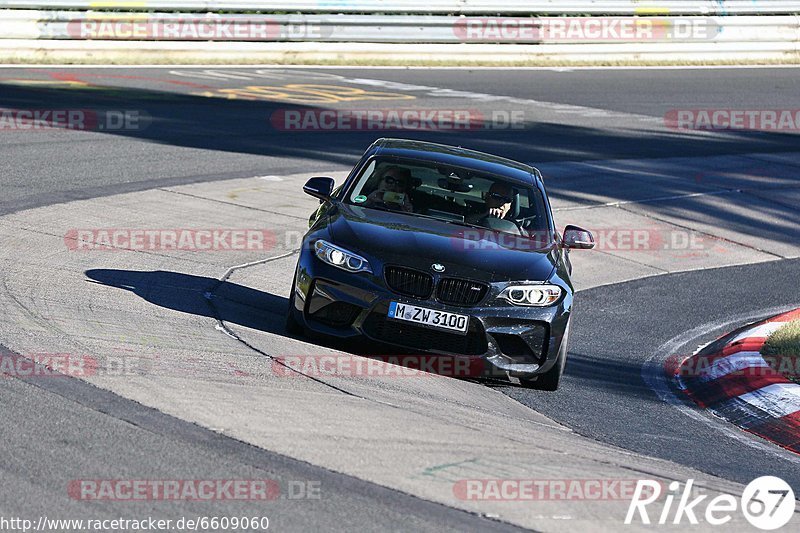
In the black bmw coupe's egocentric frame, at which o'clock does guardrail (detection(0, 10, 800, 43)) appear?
The guardrail is roughly at 6 o'clock from the black bmw coupe.

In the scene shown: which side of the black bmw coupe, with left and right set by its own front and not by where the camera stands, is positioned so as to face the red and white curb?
left

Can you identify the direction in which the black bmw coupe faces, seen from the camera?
facing the viewer

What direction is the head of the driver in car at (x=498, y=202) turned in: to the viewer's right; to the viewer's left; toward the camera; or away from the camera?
toward the camera

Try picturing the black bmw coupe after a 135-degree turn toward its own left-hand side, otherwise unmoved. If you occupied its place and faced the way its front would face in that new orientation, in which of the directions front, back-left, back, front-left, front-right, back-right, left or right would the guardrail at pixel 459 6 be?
front-left
